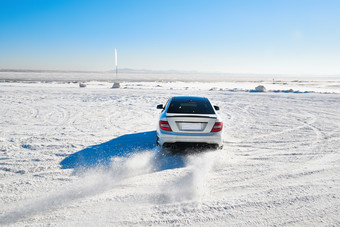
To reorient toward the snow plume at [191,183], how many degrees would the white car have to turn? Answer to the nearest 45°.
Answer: approximately 180°

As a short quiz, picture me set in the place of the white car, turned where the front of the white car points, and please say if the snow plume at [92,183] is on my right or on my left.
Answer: on my left

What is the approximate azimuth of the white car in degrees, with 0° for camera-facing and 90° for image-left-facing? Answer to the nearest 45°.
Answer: approximately 180°
